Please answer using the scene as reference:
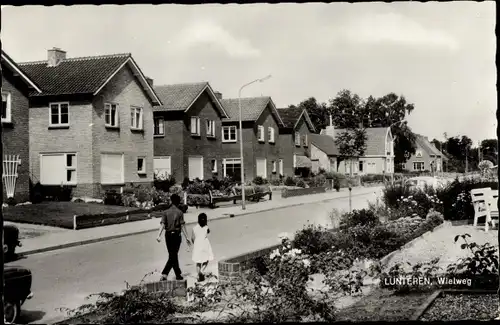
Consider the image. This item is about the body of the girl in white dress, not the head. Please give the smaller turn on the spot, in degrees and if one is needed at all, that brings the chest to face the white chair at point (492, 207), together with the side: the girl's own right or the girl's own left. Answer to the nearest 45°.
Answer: approximately 90° to the girl's own right

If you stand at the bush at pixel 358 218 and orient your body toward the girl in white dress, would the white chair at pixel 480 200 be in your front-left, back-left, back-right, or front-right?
back-left

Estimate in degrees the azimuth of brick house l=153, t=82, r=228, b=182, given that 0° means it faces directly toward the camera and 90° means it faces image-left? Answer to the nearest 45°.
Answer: approximately 315°

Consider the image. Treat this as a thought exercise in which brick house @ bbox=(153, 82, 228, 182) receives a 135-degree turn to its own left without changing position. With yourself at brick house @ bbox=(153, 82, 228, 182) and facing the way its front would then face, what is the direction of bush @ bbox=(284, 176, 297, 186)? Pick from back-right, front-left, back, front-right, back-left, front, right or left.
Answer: front-right

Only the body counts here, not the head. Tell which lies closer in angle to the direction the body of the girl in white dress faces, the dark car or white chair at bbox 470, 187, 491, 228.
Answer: the white chair

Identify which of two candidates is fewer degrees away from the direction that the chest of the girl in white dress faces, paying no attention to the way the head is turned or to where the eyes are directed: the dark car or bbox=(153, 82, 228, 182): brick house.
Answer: the brick house

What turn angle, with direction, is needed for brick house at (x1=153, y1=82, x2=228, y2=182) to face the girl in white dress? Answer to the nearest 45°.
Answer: approximately 45° to its right

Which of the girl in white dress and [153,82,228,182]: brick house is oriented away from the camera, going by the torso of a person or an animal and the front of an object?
the girl in white dress

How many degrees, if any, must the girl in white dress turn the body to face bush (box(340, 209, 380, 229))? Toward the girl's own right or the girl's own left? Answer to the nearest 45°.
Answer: approximately 45° to the girl's own right

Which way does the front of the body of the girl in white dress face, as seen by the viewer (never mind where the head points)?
away from the camera

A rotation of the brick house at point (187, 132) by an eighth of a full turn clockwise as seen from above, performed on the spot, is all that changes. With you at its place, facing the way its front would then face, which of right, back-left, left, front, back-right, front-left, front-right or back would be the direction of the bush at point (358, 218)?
front

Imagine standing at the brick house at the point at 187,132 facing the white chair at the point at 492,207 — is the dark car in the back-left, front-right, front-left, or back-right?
front-right

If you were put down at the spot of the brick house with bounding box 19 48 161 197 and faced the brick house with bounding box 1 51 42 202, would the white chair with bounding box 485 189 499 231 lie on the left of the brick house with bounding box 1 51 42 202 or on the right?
left

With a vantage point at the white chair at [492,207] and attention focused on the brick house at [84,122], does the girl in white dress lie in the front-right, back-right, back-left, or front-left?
front-left

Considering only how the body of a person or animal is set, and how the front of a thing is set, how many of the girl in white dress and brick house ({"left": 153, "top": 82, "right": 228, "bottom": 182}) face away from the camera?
1

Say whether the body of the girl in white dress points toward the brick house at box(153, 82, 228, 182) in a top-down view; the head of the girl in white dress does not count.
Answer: yes
